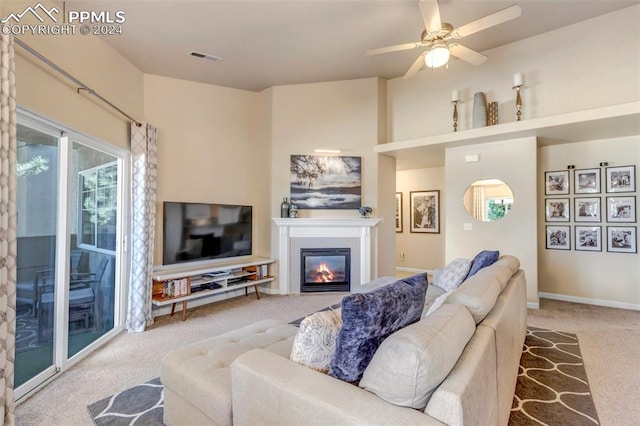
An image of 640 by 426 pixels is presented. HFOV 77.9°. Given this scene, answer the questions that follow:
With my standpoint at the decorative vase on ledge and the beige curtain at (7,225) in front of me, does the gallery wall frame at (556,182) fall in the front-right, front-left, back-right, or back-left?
back-left

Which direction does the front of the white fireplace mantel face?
toward the camera

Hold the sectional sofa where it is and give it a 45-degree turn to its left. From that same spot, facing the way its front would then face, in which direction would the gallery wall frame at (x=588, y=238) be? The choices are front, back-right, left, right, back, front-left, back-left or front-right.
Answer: back-right

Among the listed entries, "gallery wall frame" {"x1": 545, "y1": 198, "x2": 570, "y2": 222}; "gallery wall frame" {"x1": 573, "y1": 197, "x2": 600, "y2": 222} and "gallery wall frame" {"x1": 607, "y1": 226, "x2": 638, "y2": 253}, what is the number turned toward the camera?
3

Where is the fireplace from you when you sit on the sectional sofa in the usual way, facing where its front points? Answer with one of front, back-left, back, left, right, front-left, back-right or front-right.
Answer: front-right

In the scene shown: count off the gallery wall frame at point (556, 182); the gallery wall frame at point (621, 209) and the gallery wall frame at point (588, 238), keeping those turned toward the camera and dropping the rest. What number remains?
3

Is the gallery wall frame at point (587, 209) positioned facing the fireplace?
no

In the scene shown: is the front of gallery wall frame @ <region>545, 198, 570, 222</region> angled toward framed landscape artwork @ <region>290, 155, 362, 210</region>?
no

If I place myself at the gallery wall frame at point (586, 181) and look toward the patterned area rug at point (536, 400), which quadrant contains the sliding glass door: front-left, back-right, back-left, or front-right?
front-right

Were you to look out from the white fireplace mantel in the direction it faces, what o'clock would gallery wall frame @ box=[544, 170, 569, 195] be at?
The gallery wall frame is roughly at 9 o'clock from the white fireplace mantel.

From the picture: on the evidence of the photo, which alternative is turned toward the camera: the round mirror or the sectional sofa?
the round mirror

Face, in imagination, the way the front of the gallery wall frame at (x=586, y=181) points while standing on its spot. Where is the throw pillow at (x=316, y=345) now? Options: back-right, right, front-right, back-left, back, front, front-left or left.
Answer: front

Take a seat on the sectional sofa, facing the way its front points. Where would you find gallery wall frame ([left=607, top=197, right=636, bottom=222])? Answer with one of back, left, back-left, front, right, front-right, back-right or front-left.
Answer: right

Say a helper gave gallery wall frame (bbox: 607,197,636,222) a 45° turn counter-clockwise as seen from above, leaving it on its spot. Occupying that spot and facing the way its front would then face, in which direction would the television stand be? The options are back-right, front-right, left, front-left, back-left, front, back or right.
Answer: right

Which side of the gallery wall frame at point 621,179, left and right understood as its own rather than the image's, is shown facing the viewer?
front

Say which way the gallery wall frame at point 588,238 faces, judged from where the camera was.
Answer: facing the viewer
